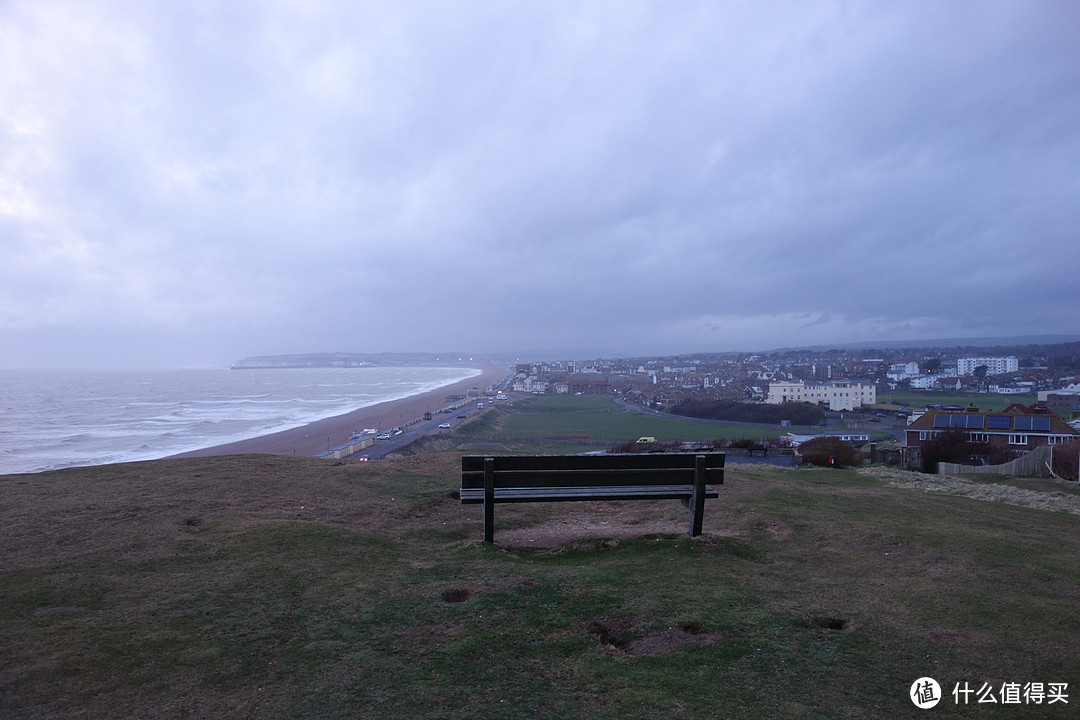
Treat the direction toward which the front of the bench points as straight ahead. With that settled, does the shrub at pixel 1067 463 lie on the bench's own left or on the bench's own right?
on the bench's own right

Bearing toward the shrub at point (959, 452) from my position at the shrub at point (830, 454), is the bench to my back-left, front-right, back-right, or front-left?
back-right

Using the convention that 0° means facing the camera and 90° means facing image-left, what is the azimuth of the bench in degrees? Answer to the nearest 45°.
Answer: approximately 180°

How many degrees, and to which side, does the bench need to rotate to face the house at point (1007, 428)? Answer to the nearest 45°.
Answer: approximately 45° to its right

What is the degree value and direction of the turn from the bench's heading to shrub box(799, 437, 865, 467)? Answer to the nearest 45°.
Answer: approximately 45° to its right

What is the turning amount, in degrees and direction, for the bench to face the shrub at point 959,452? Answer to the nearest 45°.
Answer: approximately 45° to its right
